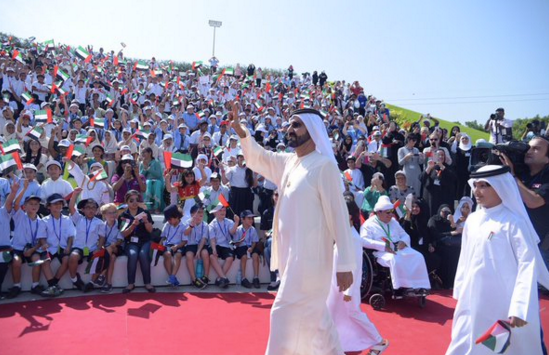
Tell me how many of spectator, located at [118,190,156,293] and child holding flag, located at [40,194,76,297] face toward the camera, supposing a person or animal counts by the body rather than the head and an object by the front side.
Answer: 2

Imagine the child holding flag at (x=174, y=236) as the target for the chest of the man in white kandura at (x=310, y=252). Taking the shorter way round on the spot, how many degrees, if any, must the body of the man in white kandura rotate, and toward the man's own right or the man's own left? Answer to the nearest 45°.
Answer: approximately 90° to the man's own right

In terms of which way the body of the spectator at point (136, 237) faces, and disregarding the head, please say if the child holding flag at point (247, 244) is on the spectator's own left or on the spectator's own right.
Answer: on the spectator's own left

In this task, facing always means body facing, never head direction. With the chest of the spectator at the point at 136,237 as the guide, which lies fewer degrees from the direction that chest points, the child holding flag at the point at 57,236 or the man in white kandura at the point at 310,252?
the man in white kandura

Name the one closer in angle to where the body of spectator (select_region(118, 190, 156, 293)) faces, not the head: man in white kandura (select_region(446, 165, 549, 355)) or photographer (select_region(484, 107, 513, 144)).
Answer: the man in white kandura

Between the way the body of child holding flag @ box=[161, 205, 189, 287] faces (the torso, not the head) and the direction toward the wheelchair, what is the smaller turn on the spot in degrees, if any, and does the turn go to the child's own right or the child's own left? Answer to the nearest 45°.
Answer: approximately 45° to the child's own left

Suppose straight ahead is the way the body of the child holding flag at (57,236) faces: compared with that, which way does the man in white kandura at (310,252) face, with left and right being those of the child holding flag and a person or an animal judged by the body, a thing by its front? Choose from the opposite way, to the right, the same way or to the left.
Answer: to the right

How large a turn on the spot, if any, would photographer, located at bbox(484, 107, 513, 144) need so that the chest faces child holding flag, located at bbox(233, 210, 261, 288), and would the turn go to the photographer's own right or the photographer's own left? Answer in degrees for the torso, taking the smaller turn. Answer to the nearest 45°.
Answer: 0° — they already face them

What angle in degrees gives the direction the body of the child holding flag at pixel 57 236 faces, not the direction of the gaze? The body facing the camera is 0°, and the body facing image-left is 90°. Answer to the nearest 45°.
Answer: approximately 0°

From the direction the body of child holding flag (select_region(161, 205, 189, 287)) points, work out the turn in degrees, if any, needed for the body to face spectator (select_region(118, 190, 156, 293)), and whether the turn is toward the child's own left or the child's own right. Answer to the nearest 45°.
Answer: approximately 45° to the child's own right

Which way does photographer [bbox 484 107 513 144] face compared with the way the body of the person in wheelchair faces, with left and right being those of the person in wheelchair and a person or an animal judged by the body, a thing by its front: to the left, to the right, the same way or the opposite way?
to the right
